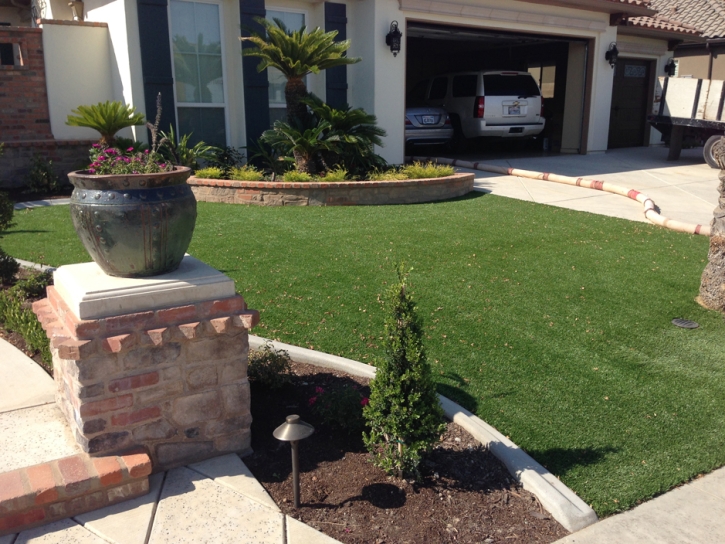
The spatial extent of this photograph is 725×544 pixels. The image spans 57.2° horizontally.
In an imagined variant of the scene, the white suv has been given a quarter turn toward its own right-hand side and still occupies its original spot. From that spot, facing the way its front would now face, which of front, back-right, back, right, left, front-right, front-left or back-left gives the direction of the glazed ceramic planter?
back-right

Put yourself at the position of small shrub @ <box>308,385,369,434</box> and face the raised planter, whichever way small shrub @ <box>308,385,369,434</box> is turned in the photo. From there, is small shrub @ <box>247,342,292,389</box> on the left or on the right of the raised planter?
left

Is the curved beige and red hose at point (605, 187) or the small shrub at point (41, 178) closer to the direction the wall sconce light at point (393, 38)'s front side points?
the curved beige and red hose

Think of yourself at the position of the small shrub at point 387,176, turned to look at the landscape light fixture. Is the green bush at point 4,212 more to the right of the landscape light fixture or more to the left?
right

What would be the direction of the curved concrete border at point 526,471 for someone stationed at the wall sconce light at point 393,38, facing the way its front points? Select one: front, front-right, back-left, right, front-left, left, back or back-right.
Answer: front-right

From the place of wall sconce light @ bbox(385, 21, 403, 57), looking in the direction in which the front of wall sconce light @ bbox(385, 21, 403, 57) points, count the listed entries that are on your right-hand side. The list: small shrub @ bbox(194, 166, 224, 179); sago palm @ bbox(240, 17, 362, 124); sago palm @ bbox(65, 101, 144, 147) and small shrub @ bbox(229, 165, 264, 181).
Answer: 4

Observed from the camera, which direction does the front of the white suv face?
facing away from the viewer and to the left of the viewer

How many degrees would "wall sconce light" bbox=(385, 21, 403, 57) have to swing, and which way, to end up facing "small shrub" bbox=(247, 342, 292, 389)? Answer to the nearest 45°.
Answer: approximately 45° to its right

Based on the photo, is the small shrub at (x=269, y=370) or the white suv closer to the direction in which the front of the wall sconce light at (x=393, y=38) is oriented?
the small shrub

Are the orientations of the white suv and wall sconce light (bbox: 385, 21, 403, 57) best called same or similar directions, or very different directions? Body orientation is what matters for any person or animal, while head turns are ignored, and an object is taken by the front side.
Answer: very different directions

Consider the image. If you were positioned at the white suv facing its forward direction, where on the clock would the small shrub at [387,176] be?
The small shrub is roughly at 8 o'clock from the white suv.

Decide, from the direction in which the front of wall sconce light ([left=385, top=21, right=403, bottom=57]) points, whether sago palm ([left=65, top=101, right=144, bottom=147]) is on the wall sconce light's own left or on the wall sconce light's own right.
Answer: on the wall sconce light's own right

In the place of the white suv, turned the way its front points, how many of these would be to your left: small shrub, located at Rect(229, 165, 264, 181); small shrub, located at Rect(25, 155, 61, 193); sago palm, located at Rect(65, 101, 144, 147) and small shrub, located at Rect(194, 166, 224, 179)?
4

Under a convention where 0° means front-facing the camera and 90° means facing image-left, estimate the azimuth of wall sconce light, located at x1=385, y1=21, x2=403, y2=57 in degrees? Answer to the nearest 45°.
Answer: approximately 315°

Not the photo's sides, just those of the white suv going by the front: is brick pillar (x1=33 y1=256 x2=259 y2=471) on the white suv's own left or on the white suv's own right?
on the white suv's own left

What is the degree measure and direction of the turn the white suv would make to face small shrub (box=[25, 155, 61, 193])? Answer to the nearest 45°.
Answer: approximately 90° to its left

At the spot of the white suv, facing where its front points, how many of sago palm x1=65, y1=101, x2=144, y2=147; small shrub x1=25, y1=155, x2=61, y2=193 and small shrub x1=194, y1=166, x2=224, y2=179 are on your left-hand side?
3
